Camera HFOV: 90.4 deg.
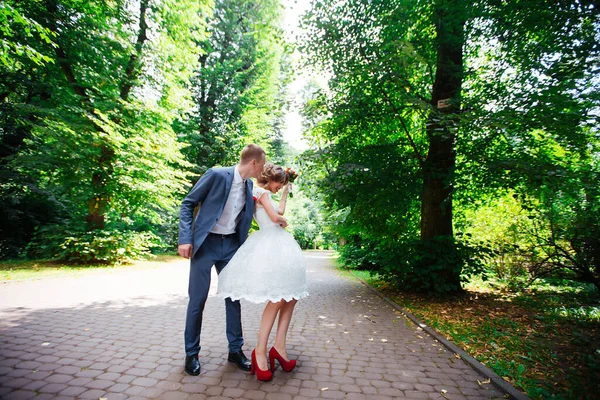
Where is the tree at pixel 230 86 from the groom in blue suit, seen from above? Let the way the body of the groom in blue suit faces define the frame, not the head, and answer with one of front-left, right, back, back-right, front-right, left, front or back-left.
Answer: back-left

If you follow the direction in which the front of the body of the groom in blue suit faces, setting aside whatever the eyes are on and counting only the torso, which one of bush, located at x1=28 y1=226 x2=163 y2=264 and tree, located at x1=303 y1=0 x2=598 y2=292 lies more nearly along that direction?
the tree

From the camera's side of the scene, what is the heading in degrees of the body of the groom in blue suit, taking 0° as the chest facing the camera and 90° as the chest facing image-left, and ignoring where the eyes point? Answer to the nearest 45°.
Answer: approximately 315°

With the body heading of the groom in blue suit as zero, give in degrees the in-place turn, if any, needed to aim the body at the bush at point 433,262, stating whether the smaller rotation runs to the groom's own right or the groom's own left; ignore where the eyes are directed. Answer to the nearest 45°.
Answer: approximately 90° to the groom's own left

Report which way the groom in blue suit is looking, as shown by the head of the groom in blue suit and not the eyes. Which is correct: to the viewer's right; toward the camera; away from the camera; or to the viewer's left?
to the viewer's right

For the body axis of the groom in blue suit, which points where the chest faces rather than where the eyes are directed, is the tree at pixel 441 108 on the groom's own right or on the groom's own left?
on the groom's own left

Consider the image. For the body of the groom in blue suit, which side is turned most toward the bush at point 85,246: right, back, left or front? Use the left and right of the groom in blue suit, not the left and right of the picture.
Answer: back

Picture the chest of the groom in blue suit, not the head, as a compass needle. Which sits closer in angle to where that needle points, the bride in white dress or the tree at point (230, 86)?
the bride in white dress
